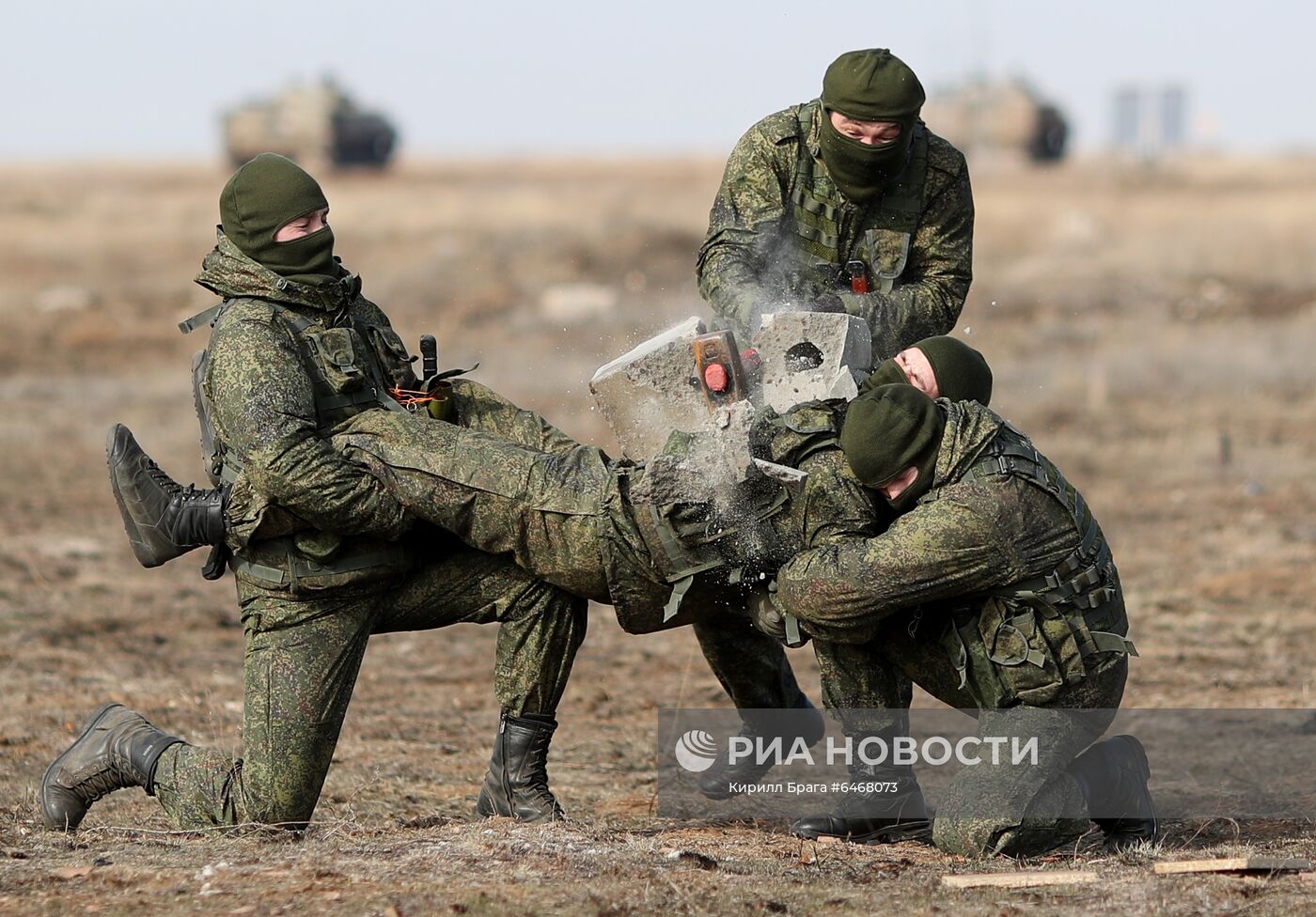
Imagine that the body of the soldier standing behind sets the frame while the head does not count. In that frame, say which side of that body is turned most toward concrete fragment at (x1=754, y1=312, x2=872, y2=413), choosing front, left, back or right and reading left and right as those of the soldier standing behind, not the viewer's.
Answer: front

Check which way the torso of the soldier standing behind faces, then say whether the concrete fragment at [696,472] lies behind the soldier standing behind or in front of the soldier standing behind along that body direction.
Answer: in front

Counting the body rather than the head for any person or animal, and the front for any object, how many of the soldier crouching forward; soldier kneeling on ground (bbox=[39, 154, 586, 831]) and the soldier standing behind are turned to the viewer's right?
1

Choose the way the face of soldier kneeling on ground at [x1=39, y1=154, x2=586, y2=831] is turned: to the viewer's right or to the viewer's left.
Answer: to the viewer's right

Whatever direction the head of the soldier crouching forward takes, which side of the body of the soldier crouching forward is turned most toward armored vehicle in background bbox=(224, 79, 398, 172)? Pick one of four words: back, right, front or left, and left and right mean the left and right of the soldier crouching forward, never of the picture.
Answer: right

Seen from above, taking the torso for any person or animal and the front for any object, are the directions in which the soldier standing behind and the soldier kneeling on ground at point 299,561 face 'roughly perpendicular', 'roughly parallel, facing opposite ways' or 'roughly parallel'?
roughly perpendicular

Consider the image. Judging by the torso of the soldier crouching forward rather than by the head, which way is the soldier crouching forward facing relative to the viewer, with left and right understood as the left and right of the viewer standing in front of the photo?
facing to the left of the viewer

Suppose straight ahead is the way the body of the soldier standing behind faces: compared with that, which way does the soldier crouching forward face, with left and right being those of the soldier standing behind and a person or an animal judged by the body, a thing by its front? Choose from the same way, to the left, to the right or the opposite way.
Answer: to the right

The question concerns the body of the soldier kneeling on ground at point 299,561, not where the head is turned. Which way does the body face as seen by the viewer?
to the viewer's right

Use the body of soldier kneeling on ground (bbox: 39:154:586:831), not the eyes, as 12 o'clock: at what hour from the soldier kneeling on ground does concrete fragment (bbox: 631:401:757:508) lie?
The concrete fragment is roughly at 1 o'clock from the soldier kneeling on ground.

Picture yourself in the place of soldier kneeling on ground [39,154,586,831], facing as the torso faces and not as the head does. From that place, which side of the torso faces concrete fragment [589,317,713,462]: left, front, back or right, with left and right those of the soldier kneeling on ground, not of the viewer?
front
